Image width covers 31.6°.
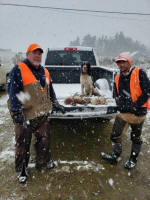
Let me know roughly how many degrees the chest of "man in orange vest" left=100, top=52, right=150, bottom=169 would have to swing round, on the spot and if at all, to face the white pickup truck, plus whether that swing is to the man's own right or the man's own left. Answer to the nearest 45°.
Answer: approximately 90° to the man's own right

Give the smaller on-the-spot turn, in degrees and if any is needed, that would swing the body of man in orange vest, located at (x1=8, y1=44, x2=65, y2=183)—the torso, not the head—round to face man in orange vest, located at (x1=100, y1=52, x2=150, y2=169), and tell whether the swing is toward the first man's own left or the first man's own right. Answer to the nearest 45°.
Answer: approximately 45° to the first man's own left

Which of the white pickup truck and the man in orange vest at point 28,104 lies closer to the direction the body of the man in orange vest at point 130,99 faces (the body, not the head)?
the man in orange vest

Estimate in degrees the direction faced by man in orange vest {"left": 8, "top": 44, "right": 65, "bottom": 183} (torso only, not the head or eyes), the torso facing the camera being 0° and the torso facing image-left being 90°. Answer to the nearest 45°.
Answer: approximately 315°

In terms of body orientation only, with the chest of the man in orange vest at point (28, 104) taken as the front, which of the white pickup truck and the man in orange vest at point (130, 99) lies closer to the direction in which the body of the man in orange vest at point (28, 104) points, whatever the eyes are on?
the man in orange vest

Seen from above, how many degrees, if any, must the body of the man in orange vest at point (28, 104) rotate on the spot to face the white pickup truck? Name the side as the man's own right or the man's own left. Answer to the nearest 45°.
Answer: approximately 135° to the man's own left
